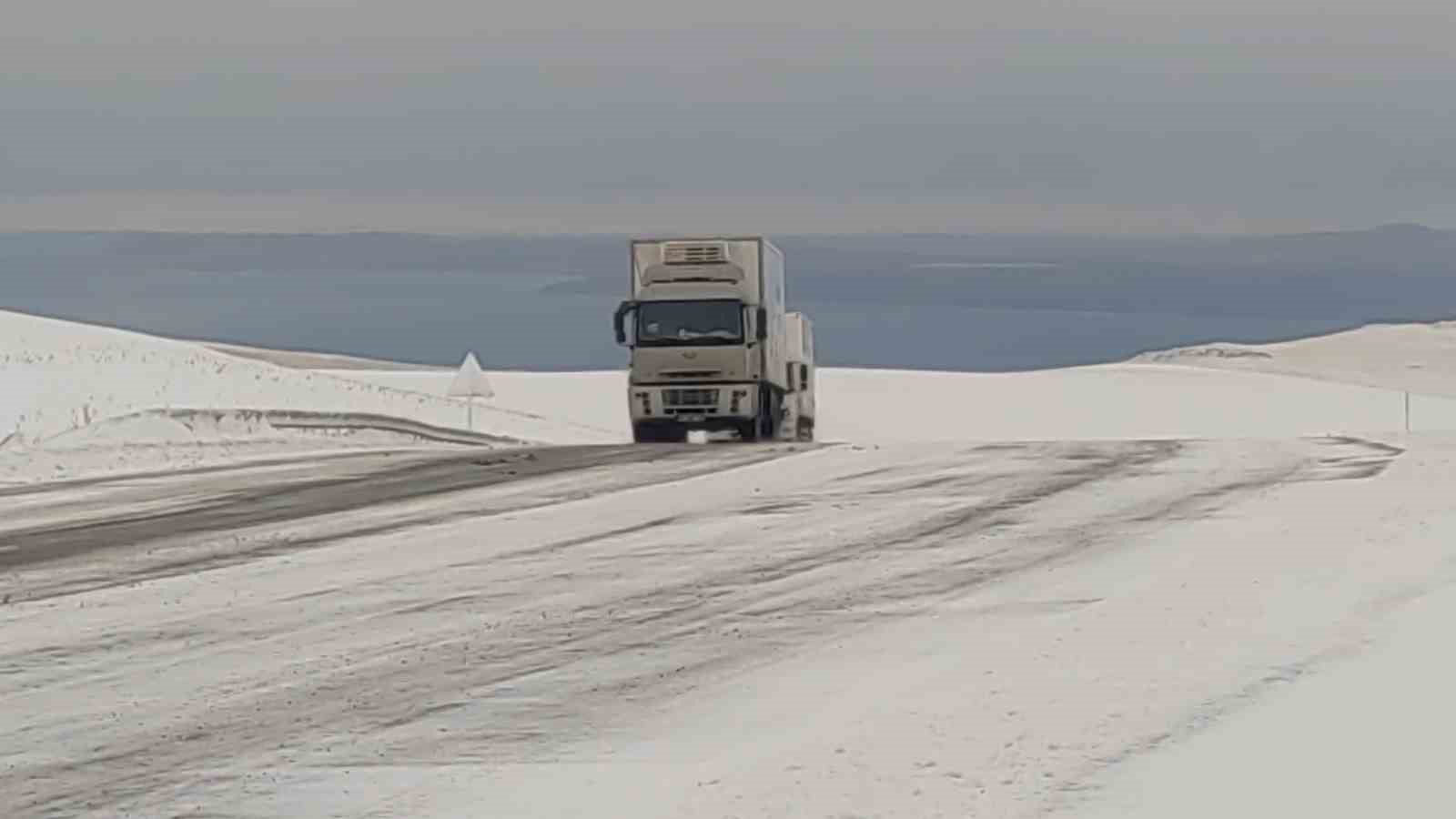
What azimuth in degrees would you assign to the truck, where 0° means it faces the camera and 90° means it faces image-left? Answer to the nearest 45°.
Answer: approximately 0°

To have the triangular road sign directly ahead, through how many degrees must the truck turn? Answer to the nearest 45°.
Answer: approximately 135° to its right
